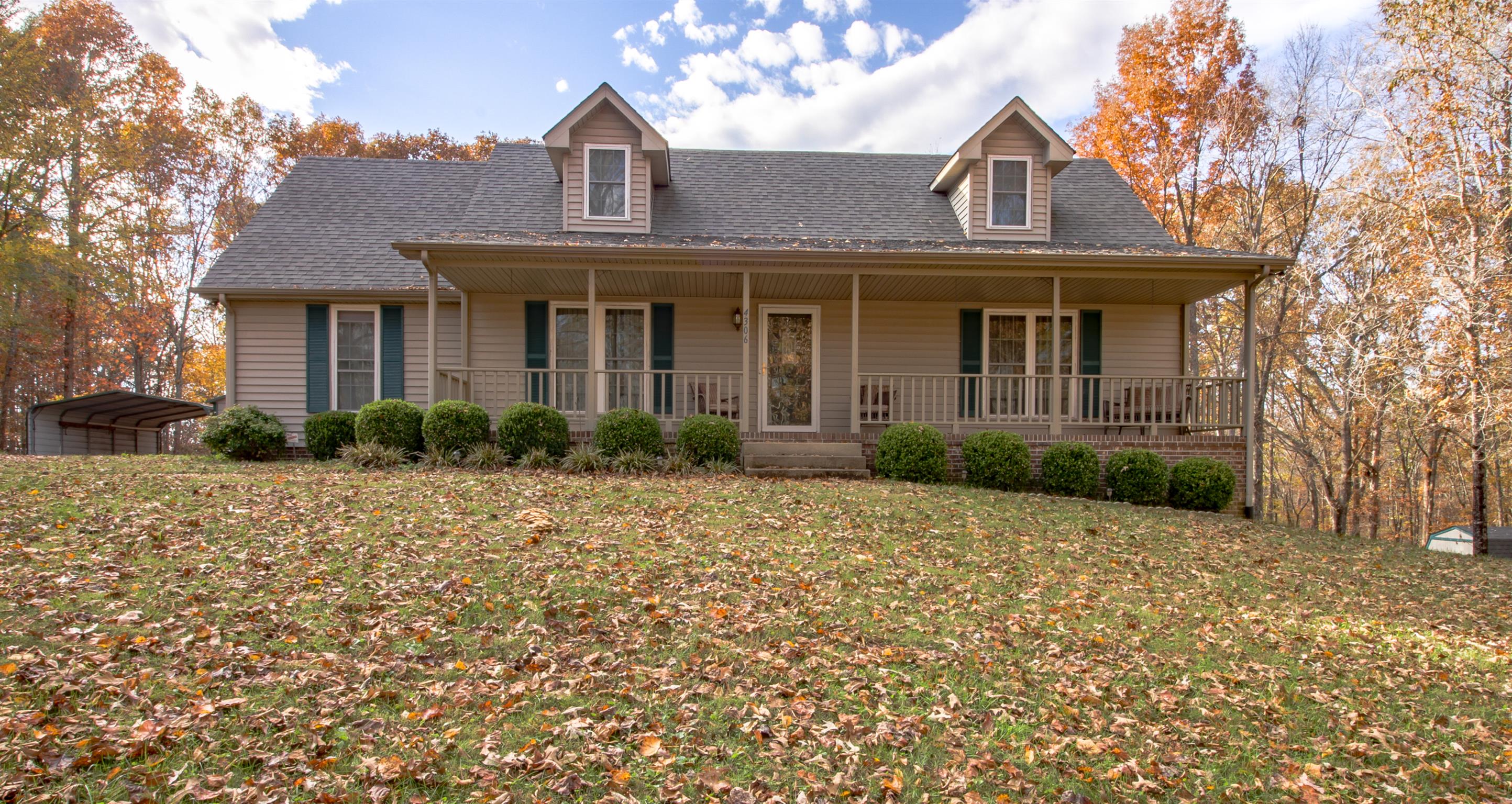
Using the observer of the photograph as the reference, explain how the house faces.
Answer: facing the viewer

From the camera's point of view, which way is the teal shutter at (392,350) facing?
toward the camera

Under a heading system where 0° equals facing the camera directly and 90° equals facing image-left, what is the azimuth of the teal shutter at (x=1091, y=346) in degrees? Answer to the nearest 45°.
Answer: approximately 0°

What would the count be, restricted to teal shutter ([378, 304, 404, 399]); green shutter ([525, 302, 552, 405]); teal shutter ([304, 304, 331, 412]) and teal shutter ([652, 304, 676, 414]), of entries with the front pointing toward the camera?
4

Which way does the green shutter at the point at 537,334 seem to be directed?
toward the camera

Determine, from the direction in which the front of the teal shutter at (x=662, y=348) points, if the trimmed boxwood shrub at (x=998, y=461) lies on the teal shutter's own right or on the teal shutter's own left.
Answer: on the teal shutter's own left

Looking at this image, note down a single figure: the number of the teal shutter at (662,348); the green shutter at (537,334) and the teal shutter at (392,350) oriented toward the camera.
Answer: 3

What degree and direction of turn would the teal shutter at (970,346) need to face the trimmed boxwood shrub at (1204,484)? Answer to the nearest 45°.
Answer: approximately 45° to its left

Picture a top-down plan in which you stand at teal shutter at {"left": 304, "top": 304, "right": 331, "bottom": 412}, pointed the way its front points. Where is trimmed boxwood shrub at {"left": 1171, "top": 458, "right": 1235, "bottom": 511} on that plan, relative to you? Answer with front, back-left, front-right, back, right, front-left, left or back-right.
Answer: front-left

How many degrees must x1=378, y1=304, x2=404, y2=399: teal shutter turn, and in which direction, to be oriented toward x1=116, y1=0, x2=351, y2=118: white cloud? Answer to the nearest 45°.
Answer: approximately 180°
